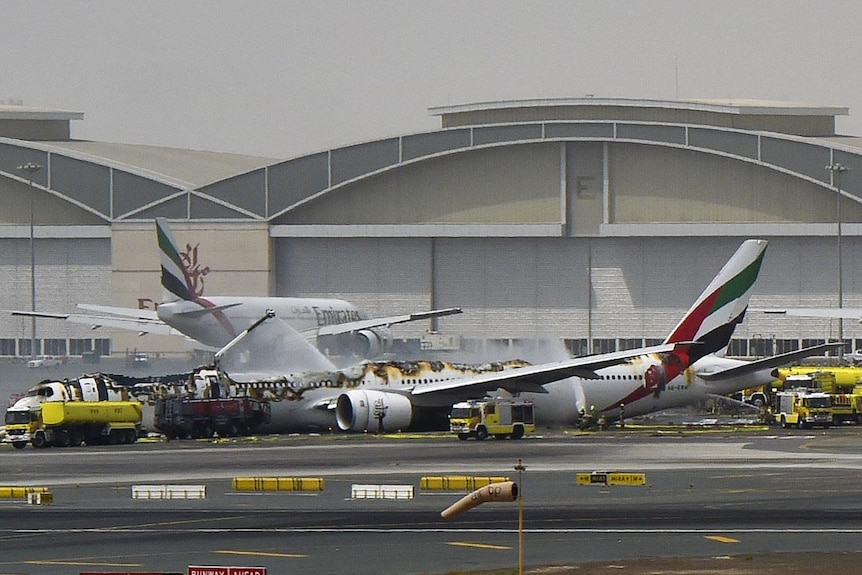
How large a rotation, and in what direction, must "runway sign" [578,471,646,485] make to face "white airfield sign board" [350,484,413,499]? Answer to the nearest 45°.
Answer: approximately 45° to its right

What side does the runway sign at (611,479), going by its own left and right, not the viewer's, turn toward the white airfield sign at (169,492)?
right

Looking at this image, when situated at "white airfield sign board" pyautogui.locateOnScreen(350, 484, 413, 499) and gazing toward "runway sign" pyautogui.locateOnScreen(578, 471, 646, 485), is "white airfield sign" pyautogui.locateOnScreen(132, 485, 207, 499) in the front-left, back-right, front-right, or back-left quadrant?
back-left

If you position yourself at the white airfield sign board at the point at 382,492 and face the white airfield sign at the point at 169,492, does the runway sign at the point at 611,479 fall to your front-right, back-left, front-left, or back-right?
back-right

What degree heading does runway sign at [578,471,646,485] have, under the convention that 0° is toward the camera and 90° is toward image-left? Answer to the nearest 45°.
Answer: approximately 0°
